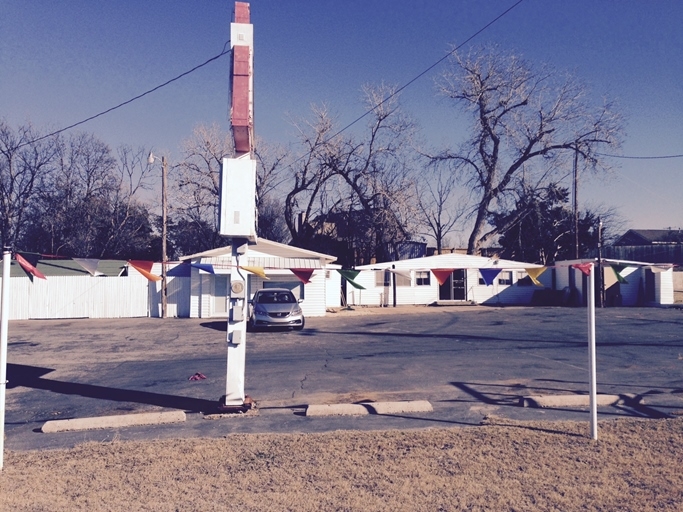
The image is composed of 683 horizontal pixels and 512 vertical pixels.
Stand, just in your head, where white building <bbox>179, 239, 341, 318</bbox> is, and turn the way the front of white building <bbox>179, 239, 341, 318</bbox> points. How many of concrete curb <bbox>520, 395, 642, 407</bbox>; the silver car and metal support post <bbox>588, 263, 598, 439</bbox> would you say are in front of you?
3

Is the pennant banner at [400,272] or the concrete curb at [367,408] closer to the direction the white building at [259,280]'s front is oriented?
the concrete curb

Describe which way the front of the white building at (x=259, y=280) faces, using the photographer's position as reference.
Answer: facing the viewer

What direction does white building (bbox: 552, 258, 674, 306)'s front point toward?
toward the camera

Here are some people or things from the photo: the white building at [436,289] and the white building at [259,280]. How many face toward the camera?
2

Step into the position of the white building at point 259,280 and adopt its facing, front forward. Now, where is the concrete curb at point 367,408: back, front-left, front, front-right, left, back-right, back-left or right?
front

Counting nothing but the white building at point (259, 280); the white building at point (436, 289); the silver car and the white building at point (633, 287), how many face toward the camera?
4

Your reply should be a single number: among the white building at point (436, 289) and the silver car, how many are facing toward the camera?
2

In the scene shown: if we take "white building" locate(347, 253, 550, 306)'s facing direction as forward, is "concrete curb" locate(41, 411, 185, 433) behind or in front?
in front

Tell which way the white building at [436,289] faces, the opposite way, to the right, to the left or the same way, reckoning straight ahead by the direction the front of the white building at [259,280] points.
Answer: the same way

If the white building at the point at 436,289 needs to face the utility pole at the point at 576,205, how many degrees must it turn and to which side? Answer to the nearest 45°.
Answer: approximately 90° to its left

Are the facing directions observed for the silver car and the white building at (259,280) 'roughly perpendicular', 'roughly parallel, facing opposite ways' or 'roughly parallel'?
roughly parallel

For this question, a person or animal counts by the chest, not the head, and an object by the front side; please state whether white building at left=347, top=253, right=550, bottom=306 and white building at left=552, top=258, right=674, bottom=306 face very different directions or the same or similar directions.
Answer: same or similar directions

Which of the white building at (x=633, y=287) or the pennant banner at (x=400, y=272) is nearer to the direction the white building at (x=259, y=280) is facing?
the pennant banner

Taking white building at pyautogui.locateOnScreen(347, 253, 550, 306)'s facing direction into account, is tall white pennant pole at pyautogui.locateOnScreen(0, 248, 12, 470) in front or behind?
in front

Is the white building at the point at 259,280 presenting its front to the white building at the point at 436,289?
no

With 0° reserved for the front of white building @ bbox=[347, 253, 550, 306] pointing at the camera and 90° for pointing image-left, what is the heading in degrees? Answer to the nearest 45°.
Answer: approximately 0°

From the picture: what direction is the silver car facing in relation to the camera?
toward the camera

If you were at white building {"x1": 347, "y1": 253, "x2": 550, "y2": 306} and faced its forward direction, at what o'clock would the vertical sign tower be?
The vertical sign tower is roughly at 12 o'clock from the white building.

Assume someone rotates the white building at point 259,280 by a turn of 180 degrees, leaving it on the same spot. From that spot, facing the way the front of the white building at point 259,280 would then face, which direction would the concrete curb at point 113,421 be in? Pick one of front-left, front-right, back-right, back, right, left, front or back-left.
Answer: back
